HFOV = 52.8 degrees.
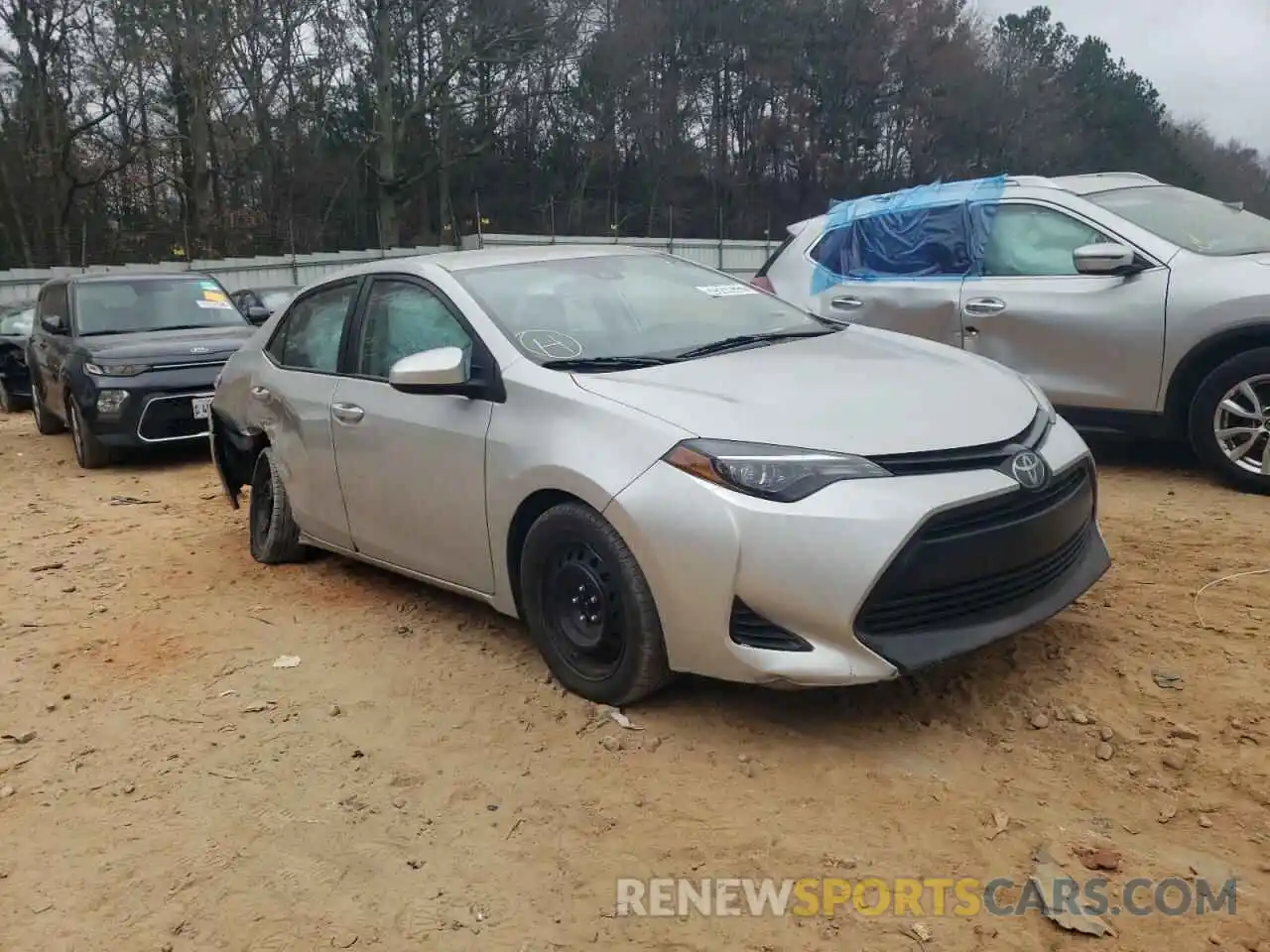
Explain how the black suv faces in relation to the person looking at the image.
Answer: facing the viewer and to the right of the viewer

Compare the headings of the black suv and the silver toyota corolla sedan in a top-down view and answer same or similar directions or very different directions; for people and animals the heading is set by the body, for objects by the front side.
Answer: same or similar directions

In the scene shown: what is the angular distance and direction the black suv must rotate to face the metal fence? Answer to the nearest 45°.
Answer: approximately 135° to its left

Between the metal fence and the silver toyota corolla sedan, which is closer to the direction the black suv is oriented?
the silver toyota corolla sedan

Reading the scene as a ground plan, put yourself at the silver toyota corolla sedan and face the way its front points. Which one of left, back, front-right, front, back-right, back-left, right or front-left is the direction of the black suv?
back

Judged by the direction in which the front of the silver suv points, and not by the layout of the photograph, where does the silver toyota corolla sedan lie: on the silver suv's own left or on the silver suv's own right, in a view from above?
on the silver suv's own right

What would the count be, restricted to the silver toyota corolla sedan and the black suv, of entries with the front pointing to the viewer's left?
0

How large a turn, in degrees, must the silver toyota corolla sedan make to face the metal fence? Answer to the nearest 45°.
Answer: approximately 135° to its left

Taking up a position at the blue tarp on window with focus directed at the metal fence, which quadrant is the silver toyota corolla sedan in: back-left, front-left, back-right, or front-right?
back-left

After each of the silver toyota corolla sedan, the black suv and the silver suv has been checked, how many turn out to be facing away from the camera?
0
